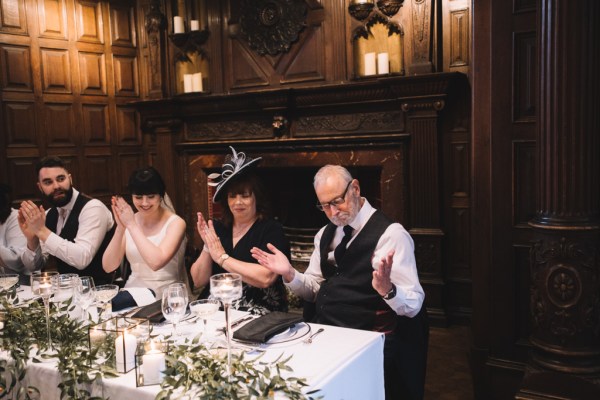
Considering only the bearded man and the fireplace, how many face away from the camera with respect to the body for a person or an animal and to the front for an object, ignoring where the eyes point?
0

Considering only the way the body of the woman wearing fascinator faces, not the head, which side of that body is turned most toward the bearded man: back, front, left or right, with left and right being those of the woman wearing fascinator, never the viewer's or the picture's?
right

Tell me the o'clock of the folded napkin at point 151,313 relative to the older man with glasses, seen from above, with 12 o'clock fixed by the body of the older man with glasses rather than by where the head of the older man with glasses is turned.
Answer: The folded napkin is roughly at 1 o'clock from the older man with glasses.

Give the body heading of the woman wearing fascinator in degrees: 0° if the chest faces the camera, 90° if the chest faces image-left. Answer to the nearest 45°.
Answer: approximately 45°

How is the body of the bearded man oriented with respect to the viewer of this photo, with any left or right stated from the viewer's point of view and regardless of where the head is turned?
facing the viewer and to the left of the viewer

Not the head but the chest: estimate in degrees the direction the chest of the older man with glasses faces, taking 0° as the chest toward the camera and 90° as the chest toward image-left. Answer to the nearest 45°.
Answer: approximately 45°

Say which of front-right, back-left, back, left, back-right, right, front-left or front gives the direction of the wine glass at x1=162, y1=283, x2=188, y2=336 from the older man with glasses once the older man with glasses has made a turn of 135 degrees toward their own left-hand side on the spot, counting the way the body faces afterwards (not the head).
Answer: back-right

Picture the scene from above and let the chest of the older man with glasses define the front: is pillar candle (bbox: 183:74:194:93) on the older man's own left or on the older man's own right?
on the older man's own right

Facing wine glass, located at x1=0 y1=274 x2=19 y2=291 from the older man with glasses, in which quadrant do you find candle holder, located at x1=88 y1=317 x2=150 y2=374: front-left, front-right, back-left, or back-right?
front-left

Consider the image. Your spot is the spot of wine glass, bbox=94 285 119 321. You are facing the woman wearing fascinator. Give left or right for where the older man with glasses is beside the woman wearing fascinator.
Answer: right

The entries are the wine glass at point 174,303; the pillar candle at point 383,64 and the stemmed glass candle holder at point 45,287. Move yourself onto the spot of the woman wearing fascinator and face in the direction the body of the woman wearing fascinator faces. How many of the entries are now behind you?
1

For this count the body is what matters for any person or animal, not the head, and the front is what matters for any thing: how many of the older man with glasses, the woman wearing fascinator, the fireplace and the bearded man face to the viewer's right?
0

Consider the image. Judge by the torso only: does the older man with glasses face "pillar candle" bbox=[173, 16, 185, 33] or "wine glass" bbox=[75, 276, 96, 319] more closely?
the wine glass

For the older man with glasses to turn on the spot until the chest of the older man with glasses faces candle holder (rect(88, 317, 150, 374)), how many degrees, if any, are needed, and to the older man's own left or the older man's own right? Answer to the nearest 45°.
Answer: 0° — they already face it
